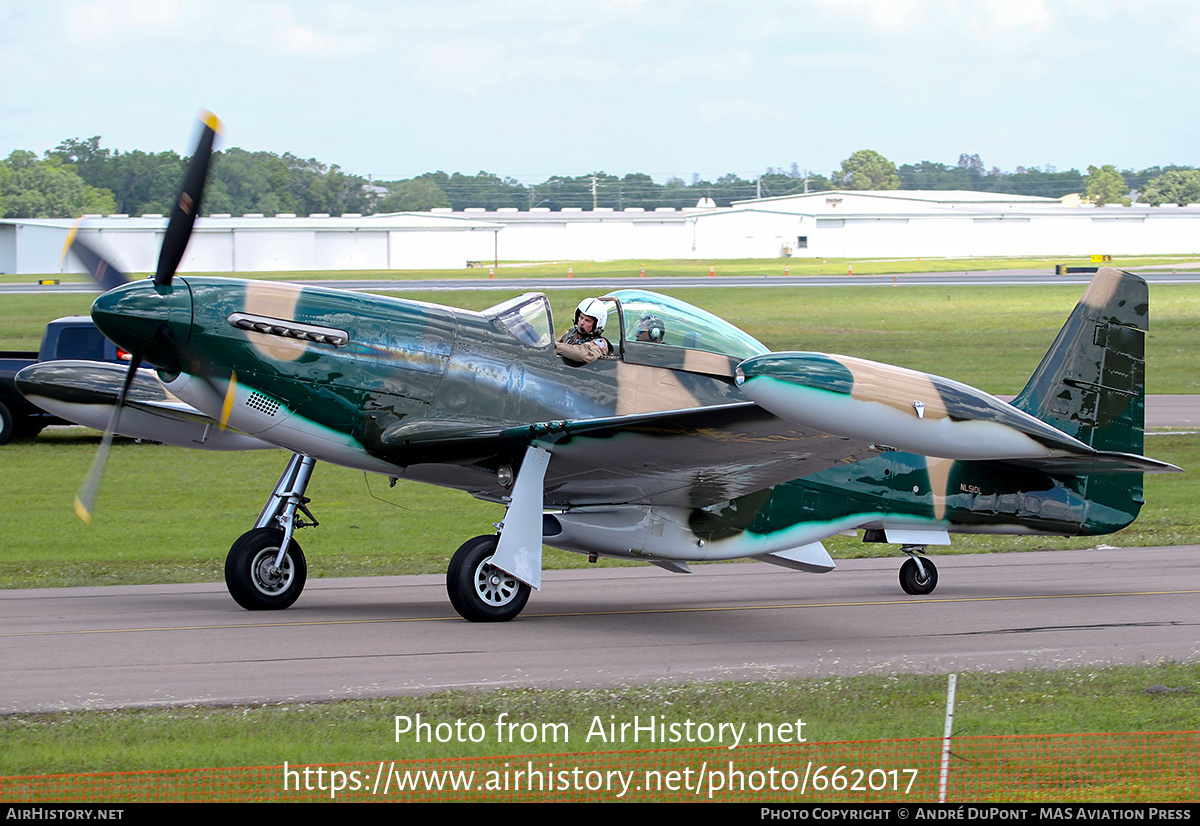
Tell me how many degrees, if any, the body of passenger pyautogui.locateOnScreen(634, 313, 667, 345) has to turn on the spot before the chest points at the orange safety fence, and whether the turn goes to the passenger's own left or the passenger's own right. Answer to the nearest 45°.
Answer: approximately 90° to the passenger's own left

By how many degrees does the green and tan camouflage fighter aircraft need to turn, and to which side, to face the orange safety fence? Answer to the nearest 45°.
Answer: approximately 45° to its left

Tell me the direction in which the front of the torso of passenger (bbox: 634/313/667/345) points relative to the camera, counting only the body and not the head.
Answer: to the viewer's left
